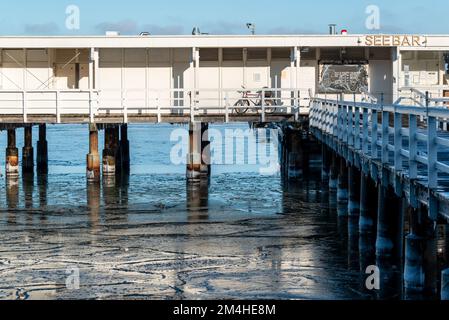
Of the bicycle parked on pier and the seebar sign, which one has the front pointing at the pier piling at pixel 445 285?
the seebar sign

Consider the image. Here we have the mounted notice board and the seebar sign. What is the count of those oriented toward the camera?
2

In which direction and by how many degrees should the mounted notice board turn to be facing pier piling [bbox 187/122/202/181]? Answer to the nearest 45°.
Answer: approximately 45° to its right

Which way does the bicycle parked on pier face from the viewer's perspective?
to the viewer's left

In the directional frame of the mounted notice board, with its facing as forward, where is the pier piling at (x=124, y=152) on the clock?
The pier piling is roughly at 3 o'clock from the mounted notice board.

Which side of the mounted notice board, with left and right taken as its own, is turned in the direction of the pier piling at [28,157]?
right

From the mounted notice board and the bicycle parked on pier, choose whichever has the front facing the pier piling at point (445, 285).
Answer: the mounted notice board

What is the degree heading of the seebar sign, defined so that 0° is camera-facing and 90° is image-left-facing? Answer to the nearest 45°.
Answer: approximately 0°

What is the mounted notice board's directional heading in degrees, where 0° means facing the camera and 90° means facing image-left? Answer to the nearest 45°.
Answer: approximately 0°
